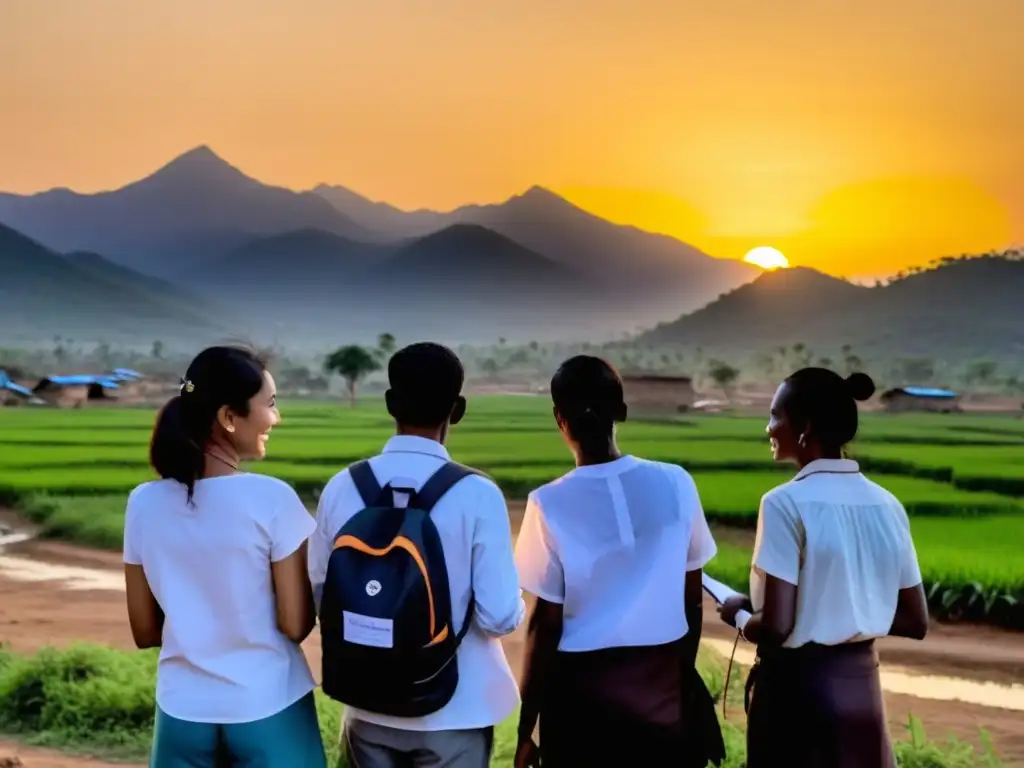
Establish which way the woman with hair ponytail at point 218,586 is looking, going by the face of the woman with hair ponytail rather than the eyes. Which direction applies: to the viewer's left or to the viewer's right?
to the viewer's right

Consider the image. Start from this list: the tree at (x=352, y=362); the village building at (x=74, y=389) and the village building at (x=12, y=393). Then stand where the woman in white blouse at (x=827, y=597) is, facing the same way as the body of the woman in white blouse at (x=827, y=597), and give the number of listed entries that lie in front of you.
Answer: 3

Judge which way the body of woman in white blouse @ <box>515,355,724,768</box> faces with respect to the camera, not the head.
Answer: away from the camera

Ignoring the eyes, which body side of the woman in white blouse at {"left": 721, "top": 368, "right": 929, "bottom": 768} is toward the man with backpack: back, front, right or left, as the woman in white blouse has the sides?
left

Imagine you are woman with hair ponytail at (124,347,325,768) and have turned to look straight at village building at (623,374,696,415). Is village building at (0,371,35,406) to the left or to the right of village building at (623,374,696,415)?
left

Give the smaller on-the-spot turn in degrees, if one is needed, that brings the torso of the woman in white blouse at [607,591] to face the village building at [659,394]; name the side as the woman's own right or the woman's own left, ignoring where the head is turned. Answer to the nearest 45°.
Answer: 0° — they already face it

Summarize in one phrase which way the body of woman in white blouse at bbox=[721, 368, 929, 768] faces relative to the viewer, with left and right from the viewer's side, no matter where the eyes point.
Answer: facing away from the viewer and to the left of the viewer

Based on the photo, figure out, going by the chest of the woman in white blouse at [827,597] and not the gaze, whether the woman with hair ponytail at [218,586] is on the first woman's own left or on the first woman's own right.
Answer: on the first woman's own left

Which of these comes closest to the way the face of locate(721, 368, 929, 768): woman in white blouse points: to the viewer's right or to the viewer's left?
to the viewer's left

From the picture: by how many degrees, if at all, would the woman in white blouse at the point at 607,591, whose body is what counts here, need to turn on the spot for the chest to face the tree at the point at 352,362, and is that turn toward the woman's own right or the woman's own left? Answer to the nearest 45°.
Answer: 0° — they already face it

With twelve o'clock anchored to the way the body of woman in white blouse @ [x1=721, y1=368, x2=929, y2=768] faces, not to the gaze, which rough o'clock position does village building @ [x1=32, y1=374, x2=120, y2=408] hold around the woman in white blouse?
The village building is roughly at 12 o'clock from the woman in white blouse.
